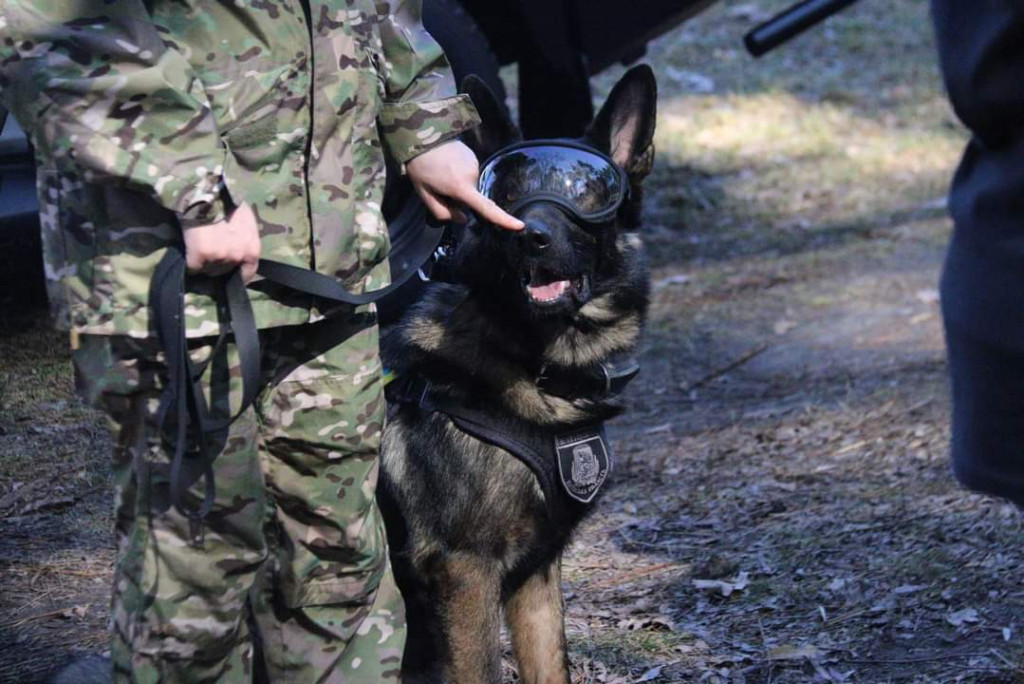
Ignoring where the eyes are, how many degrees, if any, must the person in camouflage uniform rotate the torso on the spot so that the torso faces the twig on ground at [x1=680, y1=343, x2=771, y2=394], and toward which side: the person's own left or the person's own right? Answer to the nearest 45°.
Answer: approximately 90° to the person's own left

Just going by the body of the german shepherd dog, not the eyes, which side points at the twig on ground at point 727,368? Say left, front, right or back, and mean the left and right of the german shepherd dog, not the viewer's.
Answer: left

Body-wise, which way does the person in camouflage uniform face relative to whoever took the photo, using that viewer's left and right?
facing the viewer and to the right of the viewer

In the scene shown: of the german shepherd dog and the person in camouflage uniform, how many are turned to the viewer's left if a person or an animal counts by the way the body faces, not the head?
0

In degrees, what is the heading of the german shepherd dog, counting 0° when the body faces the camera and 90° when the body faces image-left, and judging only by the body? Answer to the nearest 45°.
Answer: approximately 315°
